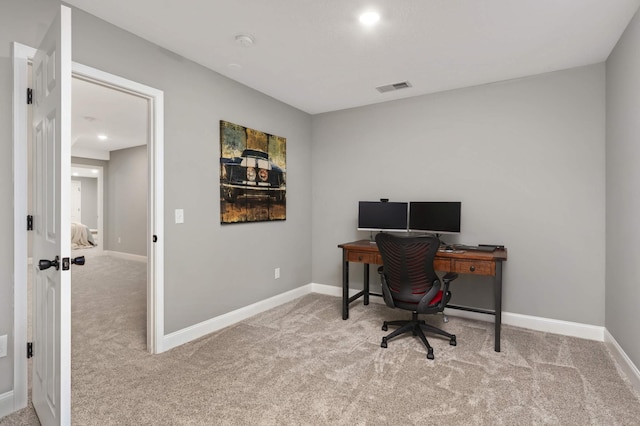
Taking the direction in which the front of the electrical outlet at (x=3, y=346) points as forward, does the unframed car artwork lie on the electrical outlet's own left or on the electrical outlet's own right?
on the electrical outlet's own left

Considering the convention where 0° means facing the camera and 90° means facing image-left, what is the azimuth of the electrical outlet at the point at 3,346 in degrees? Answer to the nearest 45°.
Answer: approximately 315°

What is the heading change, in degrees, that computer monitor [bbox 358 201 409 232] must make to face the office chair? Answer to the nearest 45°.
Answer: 0° — it already faces it

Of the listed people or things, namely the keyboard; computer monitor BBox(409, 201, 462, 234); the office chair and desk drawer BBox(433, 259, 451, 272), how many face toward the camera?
3

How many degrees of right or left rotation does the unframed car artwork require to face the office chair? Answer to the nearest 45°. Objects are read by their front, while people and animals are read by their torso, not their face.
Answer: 0° — it already faces it

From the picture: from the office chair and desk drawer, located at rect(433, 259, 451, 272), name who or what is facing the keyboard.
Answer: the office chair

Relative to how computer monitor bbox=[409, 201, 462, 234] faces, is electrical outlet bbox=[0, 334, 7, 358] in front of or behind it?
in front

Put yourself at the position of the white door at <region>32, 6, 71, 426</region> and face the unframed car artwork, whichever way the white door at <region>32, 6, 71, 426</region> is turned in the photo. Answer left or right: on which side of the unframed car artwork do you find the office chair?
right

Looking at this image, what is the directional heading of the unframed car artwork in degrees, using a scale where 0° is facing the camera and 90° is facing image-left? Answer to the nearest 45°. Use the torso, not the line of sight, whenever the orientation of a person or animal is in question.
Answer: approximately 315°

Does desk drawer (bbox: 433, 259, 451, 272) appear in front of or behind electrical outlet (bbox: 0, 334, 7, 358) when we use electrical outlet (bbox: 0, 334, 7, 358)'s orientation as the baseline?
in front

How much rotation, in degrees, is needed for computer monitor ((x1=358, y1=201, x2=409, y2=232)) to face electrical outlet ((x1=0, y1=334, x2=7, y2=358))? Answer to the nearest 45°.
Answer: approximately 45° to its right

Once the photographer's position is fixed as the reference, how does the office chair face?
facing away from the viewer and to the right of the viewer
